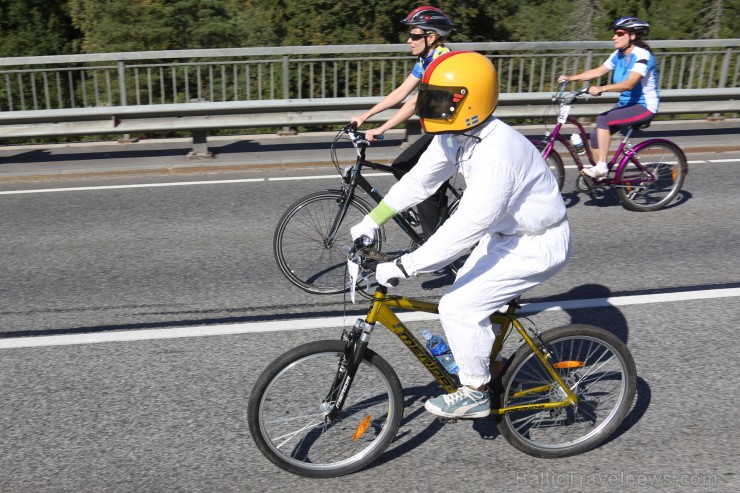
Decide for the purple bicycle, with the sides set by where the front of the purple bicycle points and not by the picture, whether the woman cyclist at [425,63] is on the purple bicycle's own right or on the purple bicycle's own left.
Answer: on the purple bicycle's own left

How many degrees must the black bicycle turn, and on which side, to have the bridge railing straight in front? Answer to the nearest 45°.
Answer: approximately 90° to its right

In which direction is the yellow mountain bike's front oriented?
to the viewer's left

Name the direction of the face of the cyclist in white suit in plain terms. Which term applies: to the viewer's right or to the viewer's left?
to the viewer's left

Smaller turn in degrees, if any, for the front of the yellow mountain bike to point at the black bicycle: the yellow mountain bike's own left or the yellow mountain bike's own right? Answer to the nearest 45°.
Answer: approximately 90° to the yellow mountain bike's own right

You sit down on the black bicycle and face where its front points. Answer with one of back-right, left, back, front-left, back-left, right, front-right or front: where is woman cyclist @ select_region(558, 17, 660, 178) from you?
back-right

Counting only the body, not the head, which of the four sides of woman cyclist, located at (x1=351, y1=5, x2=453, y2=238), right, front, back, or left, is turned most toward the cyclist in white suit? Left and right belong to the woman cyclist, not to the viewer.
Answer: left

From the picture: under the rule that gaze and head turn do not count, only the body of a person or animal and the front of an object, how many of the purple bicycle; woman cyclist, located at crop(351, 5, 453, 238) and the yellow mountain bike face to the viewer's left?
3

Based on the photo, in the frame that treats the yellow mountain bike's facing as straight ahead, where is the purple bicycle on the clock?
The purple bicycle is roughly at 4 o'clock from the yellow mountain bike.

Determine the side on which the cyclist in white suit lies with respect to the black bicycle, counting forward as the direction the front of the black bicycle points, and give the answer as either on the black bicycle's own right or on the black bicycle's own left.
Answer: on the black bicycle's own left

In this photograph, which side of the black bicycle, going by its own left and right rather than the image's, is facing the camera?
left

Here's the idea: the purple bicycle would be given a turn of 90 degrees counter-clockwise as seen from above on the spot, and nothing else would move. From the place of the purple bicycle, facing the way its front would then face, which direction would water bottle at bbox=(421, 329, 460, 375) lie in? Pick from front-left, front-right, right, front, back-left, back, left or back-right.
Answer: front

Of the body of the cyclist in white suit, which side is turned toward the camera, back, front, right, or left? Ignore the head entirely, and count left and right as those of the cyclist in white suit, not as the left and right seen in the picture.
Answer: left

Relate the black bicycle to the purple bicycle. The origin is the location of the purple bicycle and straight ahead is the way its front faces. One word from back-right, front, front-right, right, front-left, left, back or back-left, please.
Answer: front-left

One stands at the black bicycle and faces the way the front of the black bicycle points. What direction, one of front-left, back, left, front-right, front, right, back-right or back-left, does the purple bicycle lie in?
back-right

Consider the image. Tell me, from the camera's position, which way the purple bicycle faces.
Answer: facing to the left of the viewer

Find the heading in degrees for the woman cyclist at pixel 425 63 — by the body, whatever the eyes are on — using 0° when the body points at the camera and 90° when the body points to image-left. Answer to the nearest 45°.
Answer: approximately 90°
